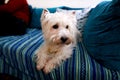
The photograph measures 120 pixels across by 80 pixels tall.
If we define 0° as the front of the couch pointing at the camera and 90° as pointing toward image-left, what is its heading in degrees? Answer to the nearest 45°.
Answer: approximately 45°
